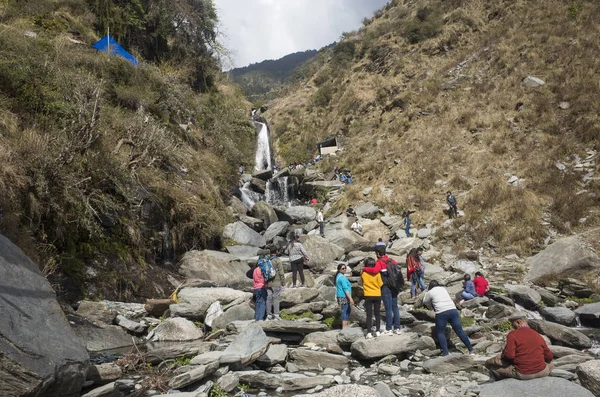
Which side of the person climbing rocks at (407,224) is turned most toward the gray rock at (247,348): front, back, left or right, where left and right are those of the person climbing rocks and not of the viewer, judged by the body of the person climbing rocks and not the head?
back

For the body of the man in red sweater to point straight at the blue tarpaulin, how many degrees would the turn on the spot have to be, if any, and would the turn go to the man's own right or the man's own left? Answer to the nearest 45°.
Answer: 0° — they already face it

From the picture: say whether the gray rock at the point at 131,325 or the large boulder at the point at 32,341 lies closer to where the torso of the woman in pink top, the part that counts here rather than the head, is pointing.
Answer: the gray rock

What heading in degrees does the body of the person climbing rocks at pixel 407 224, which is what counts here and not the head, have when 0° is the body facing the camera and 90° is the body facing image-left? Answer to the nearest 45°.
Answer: approximately 180°

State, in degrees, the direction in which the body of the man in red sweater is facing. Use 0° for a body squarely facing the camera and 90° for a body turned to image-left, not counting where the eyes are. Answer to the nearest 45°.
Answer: approximately 135°

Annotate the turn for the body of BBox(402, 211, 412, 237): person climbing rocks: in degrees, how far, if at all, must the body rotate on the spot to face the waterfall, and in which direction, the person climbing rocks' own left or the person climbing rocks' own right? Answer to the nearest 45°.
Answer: approximately 45° to the person climbing rocks' own left
